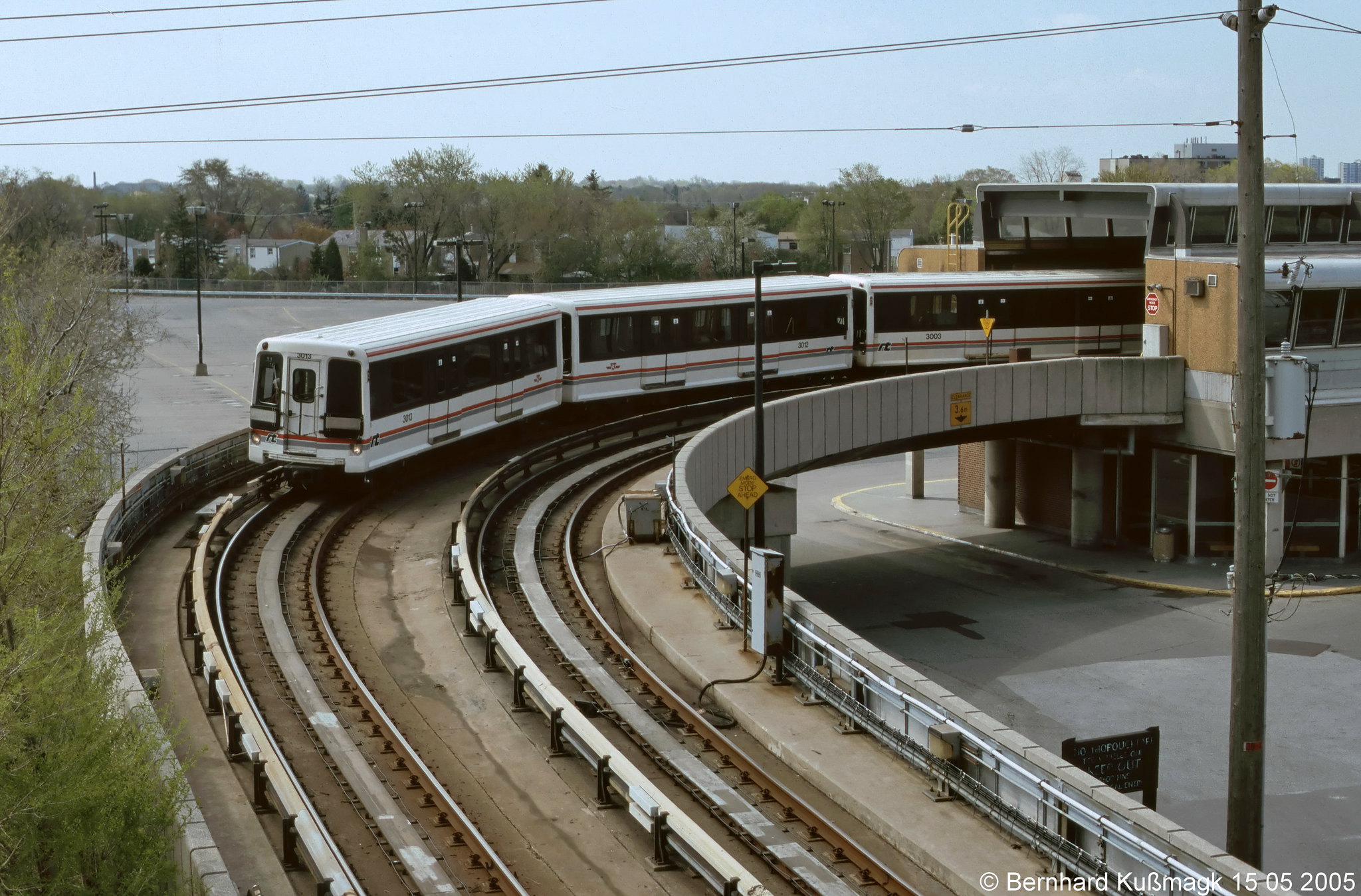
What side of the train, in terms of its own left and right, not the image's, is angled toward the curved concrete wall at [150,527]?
front

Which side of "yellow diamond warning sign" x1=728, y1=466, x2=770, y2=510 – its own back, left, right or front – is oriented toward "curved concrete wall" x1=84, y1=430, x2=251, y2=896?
right

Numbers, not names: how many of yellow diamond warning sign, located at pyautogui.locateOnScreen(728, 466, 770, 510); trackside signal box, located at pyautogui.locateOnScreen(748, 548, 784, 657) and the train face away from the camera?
0

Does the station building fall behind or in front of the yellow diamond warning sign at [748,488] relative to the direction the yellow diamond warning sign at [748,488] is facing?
behind

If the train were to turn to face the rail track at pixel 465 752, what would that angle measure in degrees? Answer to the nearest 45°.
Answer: approximately 45° to its left

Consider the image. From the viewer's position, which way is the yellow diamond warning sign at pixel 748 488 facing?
facing the viewer

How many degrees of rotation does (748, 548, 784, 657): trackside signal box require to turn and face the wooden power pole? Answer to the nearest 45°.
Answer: approximately 90° to its left

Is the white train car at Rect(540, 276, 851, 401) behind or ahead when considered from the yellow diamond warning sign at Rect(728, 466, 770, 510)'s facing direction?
behind

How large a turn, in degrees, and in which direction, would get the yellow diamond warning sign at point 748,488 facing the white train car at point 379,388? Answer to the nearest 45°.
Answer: approximately 135° to its right

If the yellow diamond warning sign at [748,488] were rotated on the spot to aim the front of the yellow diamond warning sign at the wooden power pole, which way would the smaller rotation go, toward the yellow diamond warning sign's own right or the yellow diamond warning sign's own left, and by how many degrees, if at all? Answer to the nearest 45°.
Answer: approximately 45° to the yellow diamond warning sign's own left

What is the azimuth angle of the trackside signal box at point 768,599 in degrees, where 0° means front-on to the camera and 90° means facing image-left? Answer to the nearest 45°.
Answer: approximately 45°

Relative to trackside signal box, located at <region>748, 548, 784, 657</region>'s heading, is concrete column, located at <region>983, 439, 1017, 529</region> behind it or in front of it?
behind

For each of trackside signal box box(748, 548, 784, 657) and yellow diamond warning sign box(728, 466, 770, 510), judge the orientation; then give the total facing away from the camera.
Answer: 0

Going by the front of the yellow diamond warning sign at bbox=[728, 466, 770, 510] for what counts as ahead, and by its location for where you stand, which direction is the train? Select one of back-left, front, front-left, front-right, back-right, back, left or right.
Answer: back

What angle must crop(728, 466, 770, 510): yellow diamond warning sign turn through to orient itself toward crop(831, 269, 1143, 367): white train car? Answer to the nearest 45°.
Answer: approximately 180°
